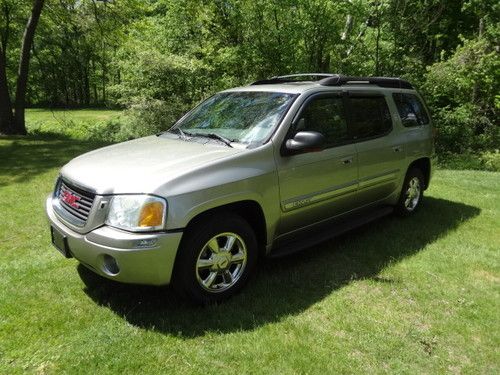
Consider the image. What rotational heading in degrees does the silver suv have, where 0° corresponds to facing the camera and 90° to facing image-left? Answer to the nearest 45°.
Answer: approximately 45°

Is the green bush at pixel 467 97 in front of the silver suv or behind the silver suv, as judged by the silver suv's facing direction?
behind
